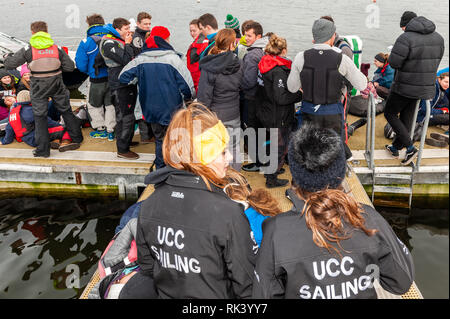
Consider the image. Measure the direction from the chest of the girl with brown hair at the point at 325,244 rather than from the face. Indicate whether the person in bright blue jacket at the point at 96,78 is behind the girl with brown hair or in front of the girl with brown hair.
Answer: in front

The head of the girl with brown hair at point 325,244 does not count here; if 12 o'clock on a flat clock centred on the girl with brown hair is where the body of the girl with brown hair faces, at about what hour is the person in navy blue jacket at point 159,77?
The person in navy blue jacket is roughly at 11 o'clock from the girl with brown hair.

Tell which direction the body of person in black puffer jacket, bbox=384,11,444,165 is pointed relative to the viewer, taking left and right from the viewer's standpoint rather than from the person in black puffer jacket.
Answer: facing away from the viewer and to the left of the viewer

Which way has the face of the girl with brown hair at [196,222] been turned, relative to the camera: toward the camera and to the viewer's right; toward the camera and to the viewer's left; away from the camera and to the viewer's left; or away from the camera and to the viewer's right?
away from the camera and to the viewer's right

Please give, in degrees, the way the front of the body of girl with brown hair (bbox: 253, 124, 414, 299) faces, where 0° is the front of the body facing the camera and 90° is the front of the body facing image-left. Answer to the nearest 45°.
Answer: approximately 180°

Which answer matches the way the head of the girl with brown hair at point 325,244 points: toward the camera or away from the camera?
away from the camera

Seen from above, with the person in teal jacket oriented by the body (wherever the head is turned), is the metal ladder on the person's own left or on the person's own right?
on the person's own left

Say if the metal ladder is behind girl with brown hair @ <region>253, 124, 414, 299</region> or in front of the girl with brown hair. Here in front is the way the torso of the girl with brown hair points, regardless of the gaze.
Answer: in front
